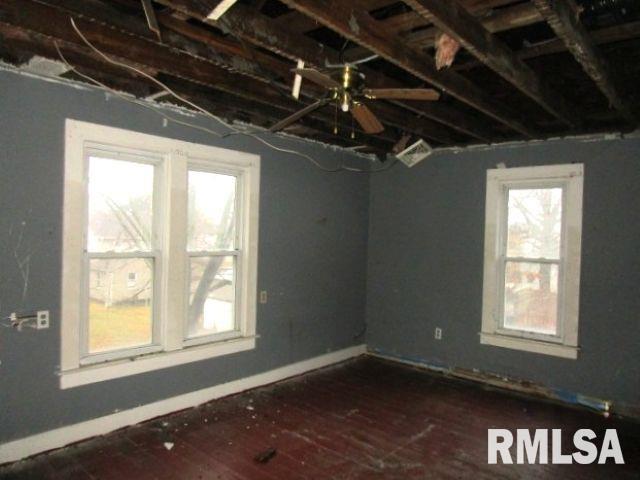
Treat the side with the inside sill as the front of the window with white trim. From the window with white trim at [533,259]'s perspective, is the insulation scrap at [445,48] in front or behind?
in front

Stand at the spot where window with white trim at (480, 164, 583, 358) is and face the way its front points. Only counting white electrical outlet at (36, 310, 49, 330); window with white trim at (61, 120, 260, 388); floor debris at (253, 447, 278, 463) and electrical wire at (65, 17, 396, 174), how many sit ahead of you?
4

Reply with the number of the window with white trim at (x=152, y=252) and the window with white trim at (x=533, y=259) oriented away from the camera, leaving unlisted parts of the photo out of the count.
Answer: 0

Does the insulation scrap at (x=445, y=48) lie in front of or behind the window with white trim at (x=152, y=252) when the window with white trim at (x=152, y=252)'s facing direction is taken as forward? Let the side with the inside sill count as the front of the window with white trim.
in front

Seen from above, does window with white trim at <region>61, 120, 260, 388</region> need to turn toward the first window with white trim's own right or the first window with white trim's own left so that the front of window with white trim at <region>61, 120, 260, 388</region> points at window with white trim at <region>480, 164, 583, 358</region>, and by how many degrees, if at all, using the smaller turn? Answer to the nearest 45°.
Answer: approximately 45° to the first window with white trim's own left

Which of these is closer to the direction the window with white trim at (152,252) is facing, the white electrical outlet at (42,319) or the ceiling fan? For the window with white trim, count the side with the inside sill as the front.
the ceiling fan

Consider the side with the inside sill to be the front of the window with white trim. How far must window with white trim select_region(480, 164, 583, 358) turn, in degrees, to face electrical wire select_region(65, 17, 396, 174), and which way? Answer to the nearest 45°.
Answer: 0° — it already faces it

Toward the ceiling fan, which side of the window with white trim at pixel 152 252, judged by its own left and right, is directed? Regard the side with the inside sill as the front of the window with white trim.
front

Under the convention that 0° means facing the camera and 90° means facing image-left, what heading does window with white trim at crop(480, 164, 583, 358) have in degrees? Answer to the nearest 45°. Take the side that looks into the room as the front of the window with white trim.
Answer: approximately 45°
